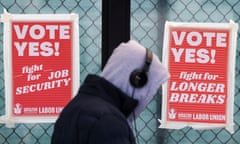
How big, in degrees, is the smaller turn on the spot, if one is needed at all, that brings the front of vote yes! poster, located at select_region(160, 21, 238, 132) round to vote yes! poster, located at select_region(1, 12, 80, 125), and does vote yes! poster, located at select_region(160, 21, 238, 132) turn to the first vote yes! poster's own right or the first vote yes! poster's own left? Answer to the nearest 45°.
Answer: approximately 90° to the first vote yes! poster's own right

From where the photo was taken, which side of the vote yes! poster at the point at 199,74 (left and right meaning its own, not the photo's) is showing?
front

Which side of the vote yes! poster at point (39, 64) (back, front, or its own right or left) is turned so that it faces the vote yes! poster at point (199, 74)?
left

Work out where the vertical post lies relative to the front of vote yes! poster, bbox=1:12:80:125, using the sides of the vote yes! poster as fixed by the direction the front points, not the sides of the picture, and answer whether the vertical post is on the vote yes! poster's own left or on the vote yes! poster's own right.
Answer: on the vote yes! poster's own left

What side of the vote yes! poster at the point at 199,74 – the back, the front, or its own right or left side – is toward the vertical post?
right

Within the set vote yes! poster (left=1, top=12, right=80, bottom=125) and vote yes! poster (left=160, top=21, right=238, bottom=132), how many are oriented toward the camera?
2
